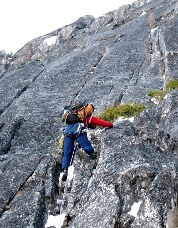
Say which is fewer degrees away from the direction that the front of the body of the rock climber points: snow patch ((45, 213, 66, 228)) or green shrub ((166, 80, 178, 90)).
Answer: the green shrub

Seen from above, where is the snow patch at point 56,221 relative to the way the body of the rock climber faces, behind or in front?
behind

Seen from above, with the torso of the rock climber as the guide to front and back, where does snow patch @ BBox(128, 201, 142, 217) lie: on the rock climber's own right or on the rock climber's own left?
on the rock climber's own right

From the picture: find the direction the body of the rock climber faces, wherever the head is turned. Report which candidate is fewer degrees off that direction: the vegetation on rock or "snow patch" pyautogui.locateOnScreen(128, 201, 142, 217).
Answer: the vegetation on rock

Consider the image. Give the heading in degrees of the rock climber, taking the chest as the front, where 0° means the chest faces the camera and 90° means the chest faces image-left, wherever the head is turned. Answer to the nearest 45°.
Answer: approximately 225°
